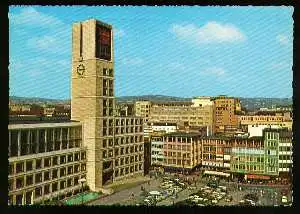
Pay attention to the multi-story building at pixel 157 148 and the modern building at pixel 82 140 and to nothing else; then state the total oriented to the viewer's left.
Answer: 0

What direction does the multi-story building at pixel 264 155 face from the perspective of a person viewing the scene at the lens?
facing the viewer and to the left of the viewer

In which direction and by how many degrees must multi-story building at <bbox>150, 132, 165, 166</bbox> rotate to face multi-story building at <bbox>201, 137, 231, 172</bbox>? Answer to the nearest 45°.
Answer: approximately 90° to its left

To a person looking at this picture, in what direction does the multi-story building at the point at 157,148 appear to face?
facing the viewer

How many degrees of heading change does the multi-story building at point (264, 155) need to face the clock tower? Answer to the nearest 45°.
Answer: approximately 45° to its right

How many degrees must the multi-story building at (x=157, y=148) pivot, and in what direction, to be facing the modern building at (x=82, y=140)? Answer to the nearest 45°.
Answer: approximately 90° to its right

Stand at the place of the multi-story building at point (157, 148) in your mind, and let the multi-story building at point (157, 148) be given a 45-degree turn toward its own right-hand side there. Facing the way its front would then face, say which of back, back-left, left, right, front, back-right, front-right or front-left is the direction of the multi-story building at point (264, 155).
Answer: back-left

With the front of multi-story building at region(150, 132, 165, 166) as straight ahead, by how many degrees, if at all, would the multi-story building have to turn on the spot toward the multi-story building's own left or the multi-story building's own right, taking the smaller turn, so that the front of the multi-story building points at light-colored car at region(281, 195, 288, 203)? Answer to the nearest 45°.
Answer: approximately 90° to the multi-story building's own left

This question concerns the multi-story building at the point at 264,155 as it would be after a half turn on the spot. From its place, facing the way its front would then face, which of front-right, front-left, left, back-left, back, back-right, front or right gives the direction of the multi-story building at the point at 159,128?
front-left
